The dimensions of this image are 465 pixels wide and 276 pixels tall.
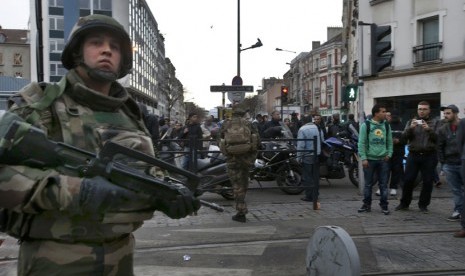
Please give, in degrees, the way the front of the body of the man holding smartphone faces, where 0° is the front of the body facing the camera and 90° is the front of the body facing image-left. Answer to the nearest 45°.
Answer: approximately 0°

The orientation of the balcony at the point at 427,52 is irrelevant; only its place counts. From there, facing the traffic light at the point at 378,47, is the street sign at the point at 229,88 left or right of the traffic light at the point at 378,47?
right

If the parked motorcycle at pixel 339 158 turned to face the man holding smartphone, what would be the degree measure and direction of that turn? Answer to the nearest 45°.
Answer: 0° — it already faces them

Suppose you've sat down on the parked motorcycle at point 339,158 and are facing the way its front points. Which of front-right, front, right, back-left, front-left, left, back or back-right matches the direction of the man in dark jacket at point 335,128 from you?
back-left

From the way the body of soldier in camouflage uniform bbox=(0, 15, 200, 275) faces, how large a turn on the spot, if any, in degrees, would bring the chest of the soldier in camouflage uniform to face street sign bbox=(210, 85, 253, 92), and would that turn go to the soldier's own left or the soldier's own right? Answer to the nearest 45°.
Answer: approximately 135° to the soldier's own left
